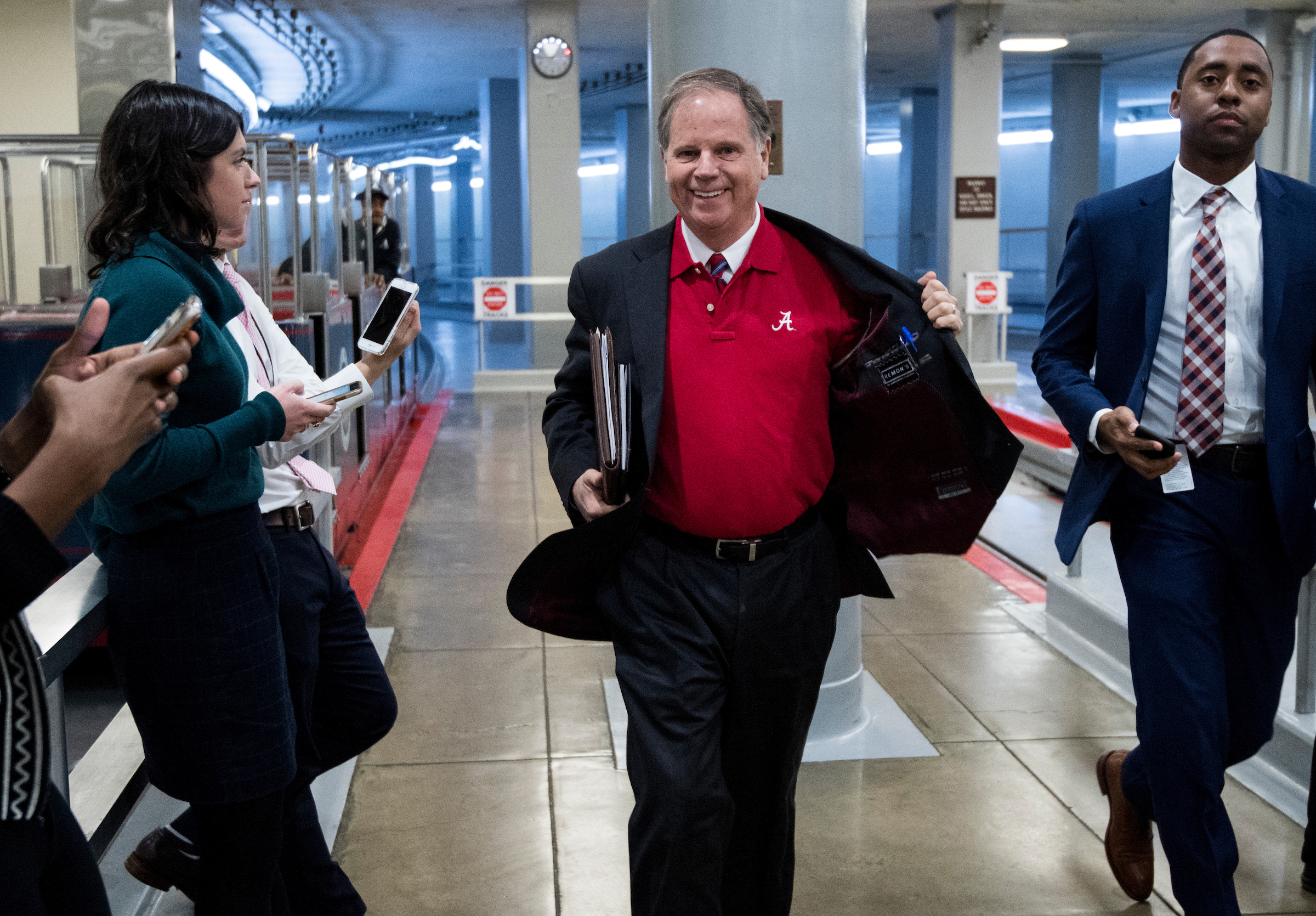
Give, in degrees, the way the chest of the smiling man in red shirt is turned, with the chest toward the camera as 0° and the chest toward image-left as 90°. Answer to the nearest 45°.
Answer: approximately 0°

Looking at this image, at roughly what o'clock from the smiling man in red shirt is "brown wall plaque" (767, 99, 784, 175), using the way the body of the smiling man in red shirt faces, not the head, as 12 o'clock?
The brown wall plaque is roughly at 6 o'clock from the smiling man in red shirt.

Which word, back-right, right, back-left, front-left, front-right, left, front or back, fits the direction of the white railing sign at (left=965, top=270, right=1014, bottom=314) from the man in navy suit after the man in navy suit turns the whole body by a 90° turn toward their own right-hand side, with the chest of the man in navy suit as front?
right

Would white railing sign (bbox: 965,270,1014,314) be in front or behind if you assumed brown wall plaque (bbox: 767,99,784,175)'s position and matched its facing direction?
behind

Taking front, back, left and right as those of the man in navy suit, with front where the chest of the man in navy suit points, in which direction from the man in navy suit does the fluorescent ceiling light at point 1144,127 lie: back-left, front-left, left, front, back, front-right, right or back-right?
back

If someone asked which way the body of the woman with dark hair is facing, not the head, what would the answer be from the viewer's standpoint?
to the viewer's right

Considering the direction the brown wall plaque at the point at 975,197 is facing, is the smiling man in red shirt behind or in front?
in front

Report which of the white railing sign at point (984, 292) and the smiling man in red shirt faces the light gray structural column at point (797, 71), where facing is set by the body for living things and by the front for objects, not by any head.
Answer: the white railing sign
